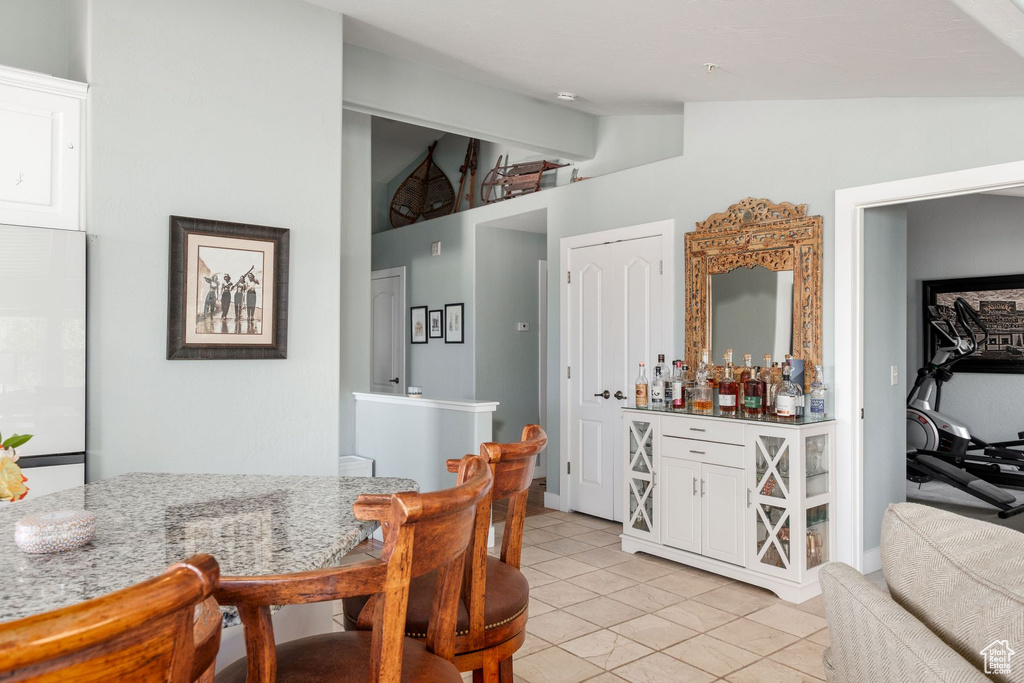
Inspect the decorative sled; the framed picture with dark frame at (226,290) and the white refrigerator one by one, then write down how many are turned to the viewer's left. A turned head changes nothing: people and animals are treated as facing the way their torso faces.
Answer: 1

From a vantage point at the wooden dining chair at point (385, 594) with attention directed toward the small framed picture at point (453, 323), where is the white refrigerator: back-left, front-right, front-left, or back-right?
front-left

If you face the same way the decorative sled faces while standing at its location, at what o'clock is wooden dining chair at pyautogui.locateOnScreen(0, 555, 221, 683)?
The wooden dining chair is roughly at 9 o'clock from the decorative sled.

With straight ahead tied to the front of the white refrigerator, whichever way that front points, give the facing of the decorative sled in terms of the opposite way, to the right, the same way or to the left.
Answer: the opposite way

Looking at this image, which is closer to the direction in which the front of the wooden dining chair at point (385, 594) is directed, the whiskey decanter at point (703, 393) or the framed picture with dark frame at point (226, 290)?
the framed picture with dark frame

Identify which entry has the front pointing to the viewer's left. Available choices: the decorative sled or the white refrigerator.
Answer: the decorative sled

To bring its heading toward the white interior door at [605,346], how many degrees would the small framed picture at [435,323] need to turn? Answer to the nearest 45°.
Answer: approximately 90° to its left

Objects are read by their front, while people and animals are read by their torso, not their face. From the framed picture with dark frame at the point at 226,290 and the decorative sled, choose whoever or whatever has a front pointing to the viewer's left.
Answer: the decorative sled

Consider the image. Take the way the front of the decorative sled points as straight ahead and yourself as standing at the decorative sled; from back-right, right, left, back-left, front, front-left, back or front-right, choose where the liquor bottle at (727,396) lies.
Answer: back-left

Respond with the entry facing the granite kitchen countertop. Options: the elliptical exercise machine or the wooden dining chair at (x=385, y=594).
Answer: the wooden dining chair

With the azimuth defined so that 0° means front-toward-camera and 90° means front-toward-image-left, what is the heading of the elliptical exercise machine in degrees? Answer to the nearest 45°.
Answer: approximately 135°

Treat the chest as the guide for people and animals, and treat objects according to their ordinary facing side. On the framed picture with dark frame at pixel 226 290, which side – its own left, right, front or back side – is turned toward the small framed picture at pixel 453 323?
left

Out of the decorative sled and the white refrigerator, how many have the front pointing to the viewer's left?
1

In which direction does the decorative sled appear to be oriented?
to the viewer's left

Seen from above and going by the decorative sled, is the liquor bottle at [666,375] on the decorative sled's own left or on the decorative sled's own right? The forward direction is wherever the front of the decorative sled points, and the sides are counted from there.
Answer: on the decorative sled's own left
